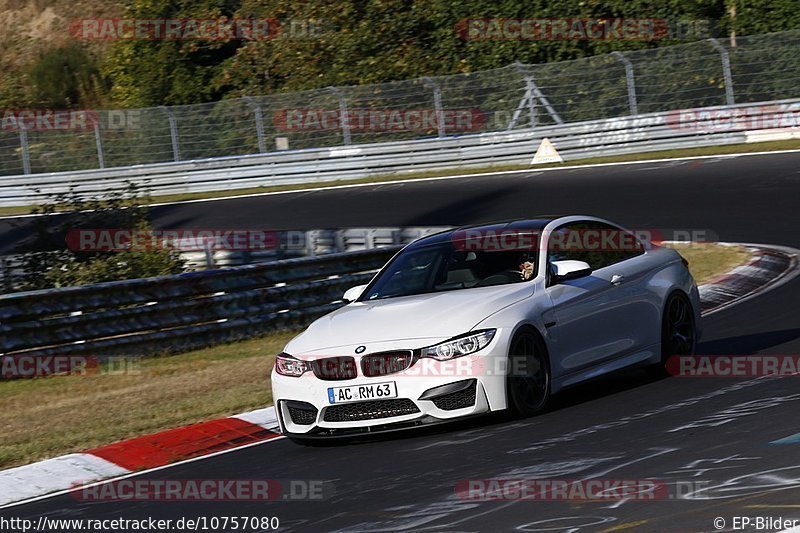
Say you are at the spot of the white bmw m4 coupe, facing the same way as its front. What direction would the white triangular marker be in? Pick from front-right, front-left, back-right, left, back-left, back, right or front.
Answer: back-right

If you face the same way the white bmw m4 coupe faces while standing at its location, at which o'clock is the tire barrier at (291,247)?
The tire barrier is roughly at 4 o'clock from the white bmw m4 coupe.

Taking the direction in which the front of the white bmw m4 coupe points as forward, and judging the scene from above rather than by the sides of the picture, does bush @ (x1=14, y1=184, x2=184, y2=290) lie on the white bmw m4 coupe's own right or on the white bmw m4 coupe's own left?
on the white bmw m4 coupe's own right

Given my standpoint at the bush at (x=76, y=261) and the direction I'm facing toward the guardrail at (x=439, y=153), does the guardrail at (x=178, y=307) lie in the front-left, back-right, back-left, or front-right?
back-right

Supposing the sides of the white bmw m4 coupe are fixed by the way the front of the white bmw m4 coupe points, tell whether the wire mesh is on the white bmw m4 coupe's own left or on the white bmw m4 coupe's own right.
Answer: on the white bmw m4 coupe's own right

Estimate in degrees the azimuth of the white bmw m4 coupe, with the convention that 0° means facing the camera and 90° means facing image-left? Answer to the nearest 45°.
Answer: approximately 45°

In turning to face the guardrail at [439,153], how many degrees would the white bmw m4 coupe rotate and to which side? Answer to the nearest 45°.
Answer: approximately 135° to its right

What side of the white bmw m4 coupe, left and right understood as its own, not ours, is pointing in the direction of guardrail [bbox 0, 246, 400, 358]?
right
